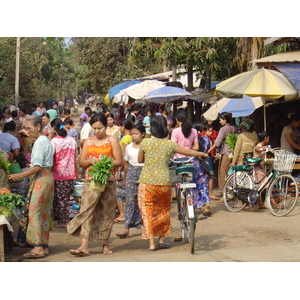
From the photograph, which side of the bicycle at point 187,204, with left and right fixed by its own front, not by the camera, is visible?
back

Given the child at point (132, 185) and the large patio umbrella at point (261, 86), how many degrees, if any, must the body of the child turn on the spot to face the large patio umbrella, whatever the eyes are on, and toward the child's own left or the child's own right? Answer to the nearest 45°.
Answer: approximately 180°

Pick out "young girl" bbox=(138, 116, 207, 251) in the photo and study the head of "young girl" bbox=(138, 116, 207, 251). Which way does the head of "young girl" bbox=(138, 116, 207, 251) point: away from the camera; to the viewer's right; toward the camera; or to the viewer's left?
away from the camera

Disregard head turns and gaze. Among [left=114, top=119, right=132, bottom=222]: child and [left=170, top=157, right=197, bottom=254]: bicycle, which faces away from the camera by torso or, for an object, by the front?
the bicycle

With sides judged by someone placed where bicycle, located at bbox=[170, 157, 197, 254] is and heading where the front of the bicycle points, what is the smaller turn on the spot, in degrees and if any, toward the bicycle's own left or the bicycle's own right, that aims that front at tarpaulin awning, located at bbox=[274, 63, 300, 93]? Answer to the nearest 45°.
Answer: approximately 45° to the bicycle's own right

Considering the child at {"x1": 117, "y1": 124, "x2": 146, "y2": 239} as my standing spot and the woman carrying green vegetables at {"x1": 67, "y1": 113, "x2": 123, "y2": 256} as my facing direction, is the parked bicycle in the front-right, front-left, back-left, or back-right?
back-left

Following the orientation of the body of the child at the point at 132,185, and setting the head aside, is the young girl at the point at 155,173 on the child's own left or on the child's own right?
on the child's own left

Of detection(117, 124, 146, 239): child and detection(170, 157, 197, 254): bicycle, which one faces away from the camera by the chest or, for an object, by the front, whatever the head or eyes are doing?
the bicycle

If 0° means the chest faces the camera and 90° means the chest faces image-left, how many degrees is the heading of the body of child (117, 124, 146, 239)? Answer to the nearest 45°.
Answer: approximately 45°
